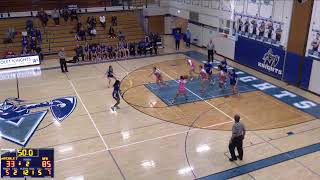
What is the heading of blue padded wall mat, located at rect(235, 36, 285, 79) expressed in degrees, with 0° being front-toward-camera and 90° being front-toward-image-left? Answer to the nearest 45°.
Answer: approximately 45°

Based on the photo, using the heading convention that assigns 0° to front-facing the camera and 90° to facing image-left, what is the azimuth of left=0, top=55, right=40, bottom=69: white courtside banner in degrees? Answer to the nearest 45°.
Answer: approximately 0°

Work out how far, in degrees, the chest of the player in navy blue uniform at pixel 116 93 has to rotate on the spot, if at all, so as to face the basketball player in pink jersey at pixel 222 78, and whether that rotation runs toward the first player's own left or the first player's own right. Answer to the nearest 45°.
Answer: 0° — they already face them

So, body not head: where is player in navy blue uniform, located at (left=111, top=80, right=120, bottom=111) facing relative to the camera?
to the viewer's right

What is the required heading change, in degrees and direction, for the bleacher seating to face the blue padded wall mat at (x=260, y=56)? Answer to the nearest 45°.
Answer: approximately 45° to its left

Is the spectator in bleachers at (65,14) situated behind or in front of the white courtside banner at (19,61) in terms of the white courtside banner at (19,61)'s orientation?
behind

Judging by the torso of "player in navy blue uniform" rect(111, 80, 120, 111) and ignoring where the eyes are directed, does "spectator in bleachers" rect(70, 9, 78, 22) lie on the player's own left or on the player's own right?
on the player's own left

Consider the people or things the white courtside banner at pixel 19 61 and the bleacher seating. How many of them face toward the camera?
2
